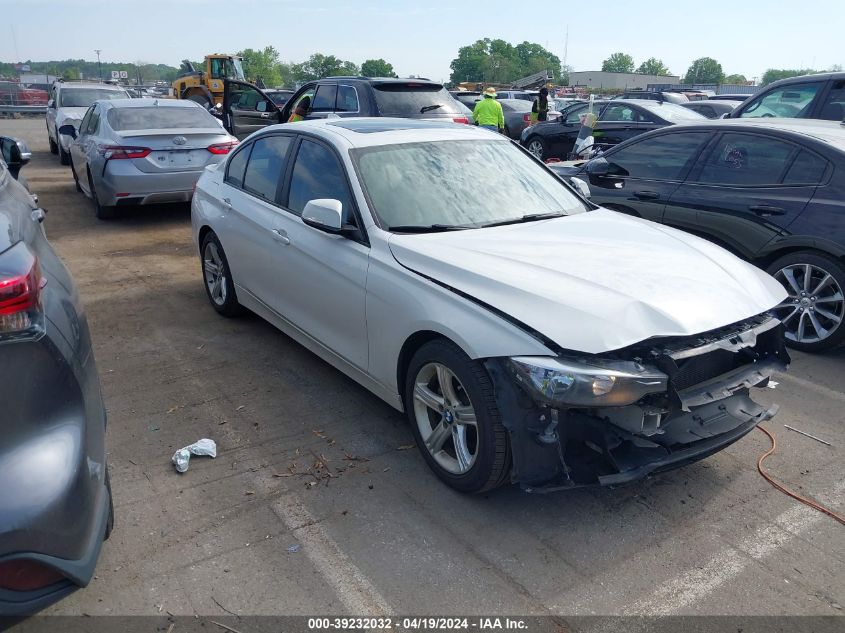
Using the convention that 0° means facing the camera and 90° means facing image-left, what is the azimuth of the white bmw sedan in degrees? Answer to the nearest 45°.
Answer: approximately 315°

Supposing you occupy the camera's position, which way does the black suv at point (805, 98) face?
facing to the left of the viewer

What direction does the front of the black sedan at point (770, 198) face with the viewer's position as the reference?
facing away from the viewer and to the left of the viewer

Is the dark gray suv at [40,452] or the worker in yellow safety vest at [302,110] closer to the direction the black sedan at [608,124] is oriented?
the worker in yellow safety vest

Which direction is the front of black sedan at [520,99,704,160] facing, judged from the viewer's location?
facing away from the viewer and to the left of the viewer

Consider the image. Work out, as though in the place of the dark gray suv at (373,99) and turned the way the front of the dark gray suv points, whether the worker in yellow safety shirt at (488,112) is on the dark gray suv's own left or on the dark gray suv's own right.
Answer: on the dark gray suv's own right

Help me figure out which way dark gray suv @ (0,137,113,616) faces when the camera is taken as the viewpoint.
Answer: facing away from the viewer

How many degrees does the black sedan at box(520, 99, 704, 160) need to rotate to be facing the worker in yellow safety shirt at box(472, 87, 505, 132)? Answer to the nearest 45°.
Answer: approximately 45° to its left
